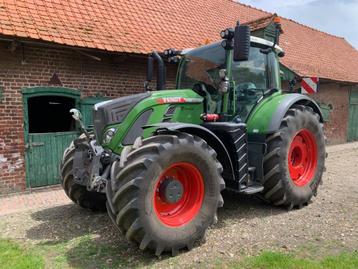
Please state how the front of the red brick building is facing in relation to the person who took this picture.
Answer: facing the viewer and to the right of the viewer

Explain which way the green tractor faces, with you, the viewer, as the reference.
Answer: facing the viewer and to the left of the viewer

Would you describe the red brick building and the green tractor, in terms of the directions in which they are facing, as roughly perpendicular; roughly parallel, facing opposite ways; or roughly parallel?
roughly perpendicular

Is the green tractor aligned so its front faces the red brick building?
no

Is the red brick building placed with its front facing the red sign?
no

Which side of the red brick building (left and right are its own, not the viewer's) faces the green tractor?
front

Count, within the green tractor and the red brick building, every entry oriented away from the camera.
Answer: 0

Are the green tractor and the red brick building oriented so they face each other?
no
